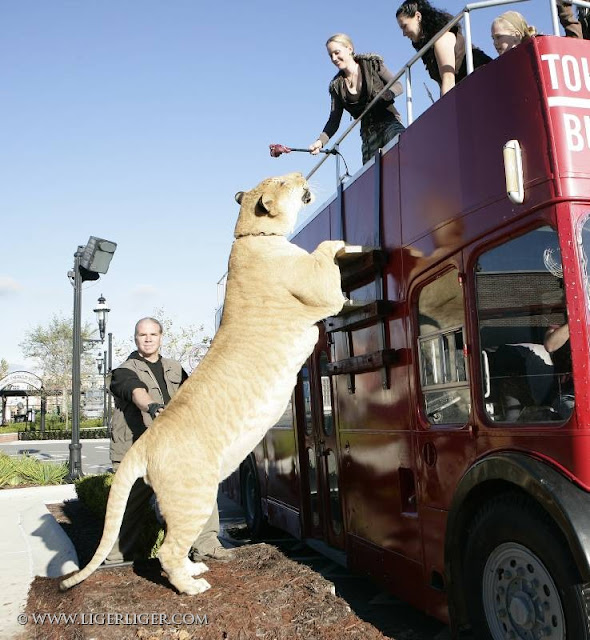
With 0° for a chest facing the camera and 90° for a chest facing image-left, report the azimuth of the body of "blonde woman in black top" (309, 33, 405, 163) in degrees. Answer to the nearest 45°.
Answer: approximately 45°

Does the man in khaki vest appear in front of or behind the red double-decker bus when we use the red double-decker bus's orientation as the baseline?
behind

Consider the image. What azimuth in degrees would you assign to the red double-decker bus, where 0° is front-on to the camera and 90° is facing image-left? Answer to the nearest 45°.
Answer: approximately 315°

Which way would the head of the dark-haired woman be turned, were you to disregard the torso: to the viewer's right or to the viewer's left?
to the viewer's left

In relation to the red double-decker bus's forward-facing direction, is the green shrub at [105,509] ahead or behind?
behind

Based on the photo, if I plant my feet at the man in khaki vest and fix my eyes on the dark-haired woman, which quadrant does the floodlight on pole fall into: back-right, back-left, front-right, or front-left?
back-left

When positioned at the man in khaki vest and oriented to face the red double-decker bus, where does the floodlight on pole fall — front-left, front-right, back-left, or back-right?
back-left

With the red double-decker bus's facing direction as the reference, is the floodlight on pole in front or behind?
behind

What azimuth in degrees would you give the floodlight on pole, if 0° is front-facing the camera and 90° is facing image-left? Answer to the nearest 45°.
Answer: approximately 315°

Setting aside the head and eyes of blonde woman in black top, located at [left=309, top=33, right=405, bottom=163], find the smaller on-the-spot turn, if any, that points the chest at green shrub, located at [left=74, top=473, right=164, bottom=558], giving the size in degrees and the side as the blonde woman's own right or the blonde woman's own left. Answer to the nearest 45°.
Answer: approximately 90° to the blonde woman's own right
